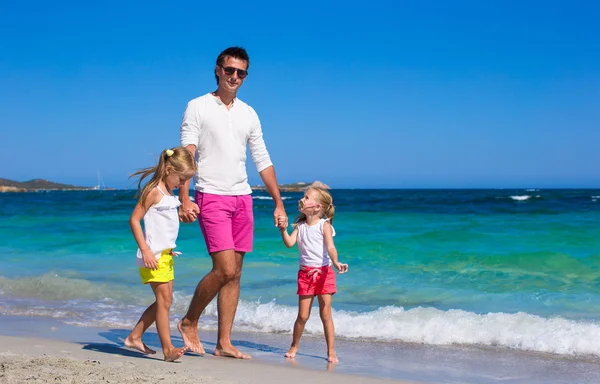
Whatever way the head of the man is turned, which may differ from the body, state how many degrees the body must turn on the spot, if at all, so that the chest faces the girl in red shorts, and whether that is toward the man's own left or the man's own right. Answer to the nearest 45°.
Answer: approximately 45° to the man's own left

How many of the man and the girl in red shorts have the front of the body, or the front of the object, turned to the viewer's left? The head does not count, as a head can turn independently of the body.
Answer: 0

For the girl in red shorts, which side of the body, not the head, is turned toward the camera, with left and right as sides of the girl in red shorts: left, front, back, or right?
front

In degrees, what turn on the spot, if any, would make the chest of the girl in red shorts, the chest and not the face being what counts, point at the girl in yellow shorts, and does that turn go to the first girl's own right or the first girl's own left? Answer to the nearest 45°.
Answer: approximately 45° to the first girl's own right

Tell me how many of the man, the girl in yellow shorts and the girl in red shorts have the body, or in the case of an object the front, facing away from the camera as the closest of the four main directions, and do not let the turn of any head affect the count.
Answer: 0

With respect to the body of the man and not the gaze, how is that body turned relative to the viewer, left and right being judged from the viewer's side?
facing the viewer and to the right of the viewer

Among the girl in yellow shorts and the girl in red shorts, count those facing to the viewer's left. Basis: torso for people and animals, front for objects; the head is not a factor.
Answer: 0

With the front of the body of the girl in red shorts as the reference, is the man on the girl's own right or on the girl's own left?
on the girl's own right

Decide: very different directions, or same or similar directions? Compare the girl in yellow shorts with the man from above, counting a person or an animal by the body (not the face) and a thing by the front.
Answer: same or similar directions
